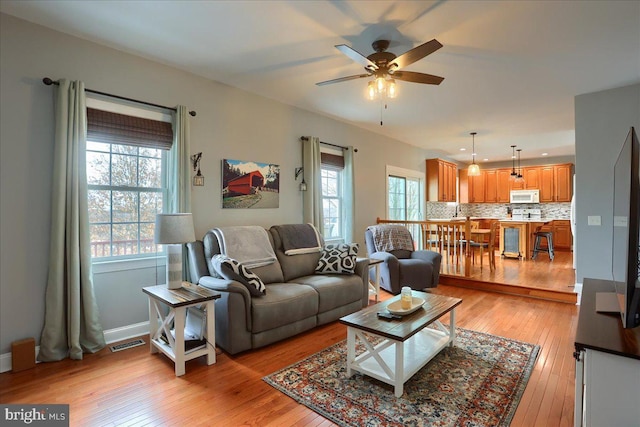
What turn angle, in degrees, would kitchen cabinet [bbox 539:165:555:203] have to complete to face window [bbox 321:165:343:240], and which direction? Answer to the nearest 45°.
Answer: approximately 45° to its right

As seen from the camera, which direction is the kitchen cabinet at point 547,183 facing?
toward the camera

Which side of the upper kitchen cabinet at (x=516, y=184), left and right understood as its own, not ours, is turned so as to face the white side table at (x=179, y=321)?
front

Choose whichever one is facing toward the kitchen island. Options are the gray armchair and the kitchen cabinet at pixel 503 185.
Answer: the kitchen cabinet

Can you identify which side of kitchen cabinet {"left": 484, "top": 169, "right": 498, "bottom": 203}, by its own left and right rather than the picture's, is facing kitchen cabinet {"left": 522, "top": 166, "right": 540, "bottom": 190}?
left

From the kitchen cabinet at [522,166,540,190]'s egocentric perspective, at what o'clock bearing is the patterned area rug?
The patterned area rug is roughly at 12 o'clock from the kitchen cabinet.

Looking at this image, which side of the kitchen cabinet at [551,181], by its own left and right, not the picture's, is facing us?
front

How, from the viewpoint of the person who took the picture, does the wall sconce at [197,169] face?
facing the viewer and to the right of the viewer

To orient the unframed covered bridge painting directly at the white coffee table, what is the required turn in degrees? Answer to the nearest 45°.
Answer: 0° — it already faces it

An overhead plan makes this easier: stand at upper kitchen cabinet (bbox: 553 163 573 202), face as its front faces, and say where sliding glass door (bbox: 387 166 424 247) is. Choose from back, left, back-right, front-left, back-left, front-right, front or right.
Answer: front-right

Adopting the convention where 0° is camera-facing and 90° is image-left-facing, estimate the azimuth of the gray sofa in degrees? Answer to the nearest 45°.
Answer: approximately 315°

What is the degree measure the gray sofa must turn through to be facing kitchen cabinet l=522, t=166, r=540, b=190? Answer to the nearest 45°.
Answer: approximately 90° to its left

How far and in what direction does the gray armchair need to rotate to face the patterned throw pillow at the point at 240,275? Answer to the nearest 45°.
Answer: approximately 90° to its right

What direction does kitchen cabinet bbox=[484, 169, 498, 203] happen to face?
toward the camera

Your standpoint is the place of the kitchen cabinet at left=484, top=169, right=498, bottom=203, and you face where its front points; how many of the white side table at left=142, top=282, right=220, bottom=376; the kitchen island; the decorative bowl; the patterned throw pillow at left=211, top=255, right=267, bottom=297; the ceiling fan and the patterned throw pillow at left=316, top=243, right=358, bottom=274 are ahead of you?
6

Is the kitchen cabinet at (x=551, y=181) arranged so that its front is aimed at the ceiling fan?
yes

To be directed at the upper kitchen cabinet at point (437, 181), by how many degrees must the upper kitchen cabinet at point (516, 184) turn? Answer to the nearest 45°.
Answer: approximately 45° to its right

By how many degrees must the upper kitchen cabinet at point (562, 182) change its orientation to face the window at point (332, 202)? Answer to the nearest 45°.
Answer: approximately 45° to its right

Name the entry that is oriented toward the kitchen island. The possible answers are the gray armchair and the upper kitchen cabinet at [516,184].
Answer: the upper kitchen cabinet
